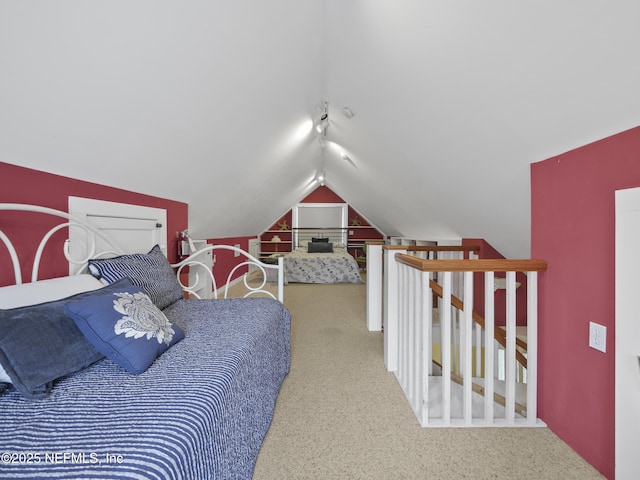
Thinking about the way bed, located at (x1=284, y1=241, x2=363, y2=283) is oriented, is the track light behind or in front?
in front

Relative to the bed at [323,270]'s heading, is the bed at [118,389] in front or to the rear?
in front

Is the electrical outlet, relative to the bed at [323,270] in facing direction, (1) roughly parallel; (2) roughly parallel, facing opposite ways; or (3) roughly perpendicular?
roughly perpendicular

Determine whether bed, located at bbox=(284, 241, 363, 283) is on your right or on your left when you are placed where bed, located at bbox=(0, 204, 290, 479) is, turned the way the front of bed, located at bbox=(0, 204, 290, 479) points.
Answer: on your left

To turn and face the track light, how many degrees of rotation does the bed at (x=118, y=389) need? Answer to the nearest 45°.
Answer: approximately 90° to its left

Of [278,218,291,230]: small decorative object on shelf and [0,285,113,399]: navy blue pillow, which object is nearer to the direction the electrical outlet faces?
the navy blue pillow

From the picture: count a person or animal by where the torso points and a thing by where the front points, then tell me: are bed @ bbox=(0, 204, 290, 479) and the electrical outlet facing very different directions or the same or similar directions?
very different directions

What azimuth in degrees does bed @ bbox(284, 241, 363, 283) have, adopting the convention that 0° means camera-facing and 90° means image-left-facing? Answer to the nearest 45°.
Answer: approximately 0°

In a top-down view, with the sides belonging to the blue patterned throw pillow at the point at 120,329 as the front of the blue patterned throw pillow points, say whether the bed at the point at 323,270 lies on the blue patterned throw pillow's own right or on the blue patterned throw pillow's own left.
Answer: on the blue patterned throw pillow's own left

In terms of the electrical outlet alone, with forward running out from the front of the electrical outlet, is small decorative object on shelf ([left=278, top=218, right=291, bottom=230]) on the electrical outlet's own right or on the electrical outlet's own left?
on the electrical outlet's own right

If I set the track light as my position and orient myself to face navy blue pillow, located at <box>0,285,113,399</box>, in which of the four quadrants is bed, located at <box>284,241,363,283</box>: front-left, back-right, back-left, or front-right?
back-right
